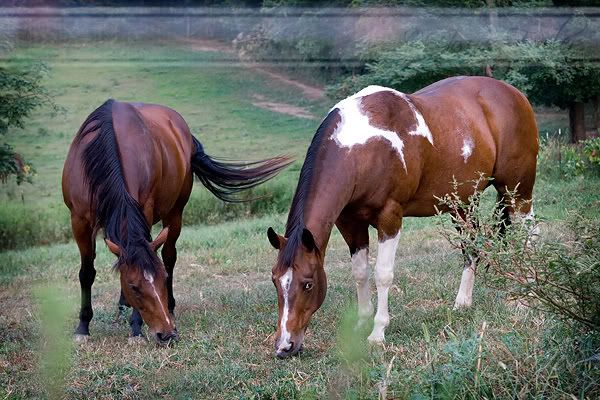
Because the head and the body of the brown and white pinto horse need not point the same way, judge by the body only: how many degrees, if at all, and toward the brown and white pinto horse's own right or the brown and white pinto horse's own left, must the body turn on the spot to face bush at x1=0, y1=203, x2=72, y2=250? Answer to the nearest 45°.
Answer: approximately 90° to the brown and white pinto horse's own right

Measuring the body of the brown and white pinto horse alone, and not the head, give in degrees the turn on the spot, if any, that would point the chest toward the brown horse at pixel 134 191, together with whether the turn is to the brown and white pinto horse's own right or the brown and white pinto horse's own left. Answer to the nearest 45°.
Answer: approximately 45° to the brown and white pinto horse's own right

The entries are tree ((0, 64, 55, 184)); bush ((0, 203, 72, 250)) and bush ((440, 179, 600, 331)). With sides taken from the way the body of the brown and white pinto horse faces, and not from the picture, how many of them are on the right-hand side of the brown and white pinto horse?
2

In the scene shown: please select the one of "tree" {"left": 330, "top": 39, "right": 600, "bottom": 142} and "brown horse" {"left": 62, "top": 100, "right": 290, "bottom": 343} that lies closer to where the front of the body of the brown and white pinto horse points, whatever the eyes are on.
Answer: the brown horse

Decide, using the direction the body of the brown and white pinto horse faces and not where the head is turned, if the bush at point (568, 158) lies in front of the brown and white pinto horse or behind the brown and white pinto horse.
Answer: behind

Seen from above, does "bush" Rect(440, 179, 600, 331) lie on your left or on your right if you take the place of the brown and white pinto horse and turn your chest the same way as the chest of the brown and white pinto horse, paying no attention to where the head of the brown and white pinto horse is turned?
on your left

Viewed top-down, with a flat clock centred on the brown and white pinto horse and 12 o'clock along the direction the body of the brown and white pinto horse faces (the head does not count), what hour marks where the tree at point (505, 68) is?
The tree is roughly at 5 o'clock from the brown and white pinto horse.

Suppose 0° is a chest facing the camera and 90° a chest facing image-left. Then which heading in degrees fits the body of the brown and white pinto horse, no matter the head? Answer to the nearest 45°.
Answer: approximately 45°

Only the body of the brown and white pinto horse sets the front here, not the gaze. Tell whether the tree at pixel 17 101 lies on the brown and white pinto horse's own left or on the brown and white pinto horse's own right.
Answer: on the brown and white pinto horse's own right
